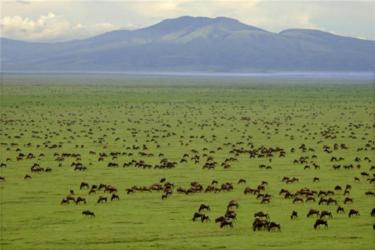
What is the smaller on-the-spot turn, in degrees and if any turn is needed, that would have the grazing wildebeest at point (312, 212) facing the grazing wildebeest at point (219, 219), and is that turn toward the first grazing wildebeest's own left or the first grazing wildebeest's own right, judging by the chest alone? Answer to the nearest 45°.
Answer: approximately 45° to the first grazing wildebeest's own left

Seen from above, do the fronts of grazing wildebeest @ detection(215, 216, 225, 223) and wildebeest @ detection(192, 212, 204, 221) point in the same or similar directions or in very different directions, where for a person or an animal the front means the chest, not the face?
same or similar directions

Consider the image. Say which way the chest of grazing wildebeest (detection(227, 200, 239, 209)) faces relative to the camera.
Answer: to the viewer's left

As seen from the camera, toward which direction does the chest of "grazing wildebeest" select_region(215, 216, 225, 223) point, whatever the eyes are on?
to the viewer's left

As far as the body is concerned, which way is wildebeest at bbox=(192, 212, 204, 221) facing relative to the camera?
to the viewer's left

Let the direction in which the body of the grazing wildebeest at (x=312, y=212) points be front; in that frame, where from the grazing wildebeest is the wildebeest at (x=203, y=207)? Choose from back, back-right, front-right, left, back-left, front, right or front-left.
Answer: front

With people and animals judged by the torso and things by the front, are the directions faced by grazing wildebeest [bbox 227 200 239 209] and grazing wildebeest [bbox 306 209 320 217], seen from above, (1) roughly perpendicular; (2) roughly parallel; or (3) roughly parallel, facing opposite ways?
roughly parallel

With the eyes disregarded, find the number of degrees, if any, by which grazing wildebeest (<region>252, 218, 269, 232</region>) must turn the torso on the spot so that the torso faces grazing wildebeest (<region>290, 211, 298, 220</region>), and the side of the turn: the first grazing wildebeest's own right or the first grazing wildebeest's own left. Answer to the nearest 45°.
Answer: approximately 135° to the first grazing wildebeest's own right

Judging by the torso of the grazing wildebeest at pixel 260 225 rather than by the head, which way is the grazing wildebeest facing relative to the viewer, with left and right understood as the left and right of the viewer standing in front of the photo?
facing to the left of the viewer
